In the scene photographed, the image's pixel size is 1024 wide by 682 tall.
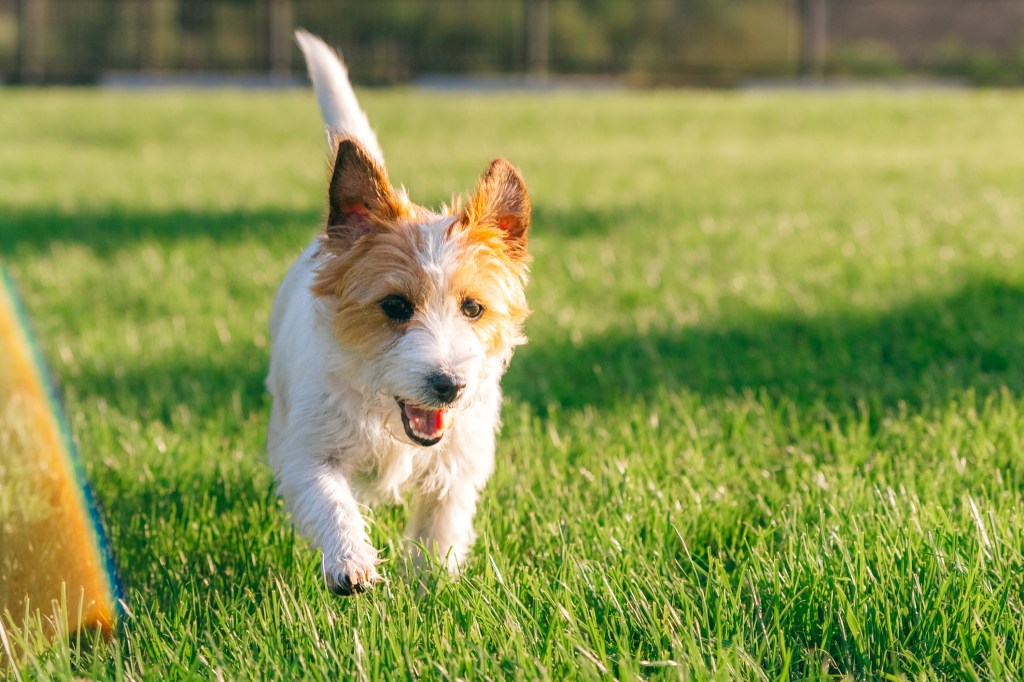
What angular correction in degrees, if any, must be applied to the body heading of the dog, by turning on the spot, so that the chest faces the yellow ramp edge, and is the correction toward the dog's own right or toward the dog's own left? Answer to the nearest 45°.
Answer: approximately 90° to the dog's own right

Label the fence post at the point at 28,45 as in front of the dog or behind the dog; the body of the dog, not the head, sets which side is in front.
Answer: behind

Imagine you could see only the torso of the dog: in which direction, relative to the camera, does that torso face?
toward the camera
